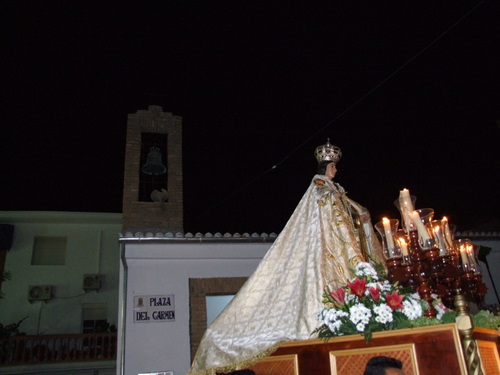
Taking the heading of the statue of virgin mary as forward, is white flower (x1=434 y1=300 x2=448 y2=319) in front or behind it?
in front

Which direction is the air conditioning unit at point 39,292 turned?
toward the camera

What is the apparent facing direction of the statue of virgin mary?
to the viewer's right

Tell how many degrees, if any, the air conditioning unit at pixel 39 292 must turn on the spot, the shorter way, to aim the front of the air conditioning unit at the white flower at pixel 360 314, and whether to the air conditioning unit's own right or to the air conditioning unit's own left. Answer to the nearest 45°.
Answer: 0° — it already faces it

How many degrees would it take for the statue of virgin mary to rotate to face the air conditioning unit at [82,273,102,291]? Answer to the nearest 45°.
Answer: approximately 135° to its left

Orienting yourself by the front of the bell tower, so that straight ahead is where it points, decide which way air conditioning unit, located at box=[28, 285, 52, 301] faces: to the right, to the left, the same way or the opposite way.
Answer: the same way

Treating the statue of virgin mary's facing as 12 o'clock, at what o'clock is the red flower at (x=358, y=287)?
The red flower is roughly at 2 o'clock from the statue of virgin mary.

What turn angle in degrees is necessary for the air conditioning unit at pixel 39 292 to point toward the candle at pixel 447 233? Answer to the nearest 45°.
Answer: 0° — it already faces it

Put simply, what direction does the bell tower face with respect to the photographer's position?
facing the viewer

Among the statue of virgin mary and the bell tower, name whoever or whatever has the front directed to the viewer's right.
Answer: the statue of virgin mary

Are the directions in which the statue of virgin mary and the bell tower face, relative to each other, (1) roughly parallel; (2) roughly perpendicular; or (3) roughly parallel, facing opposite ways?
roughly perpendicular

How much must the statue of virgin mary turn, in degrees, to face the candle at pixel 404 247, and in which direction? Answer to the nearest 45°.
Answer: approximately 45° to its right

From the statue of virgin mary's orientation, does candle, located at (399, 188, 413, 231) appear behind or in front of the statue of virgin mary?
in front

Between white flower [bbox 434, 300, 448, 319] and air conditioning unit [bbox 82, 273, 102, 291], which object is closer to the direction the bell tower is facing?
the white flower

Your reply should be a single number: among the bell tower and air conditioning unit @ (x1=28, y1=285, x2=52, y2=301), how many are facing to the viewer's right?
0

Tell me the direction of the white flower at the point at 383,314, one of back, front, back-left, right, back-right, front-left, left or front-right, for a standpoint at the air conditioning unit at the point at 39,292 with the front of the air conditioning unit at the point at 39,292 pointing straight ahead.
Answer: front
